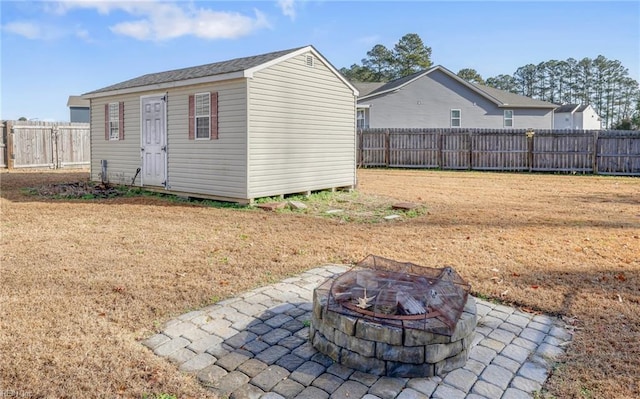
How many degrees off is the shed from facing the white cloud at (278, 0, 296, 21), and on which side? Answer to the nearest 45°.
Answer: approximately 180°

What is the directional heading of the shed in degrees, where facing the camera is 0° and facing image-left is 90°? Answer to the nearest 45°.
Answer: approximately 45°

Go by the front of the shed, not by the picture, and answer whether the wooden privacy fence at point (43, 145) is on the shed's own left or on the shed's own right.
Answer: on the shed's own right

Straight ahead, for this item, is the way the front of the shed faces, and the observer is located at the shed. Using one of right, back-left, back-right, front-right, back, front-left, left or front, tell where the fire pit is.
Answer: front-left

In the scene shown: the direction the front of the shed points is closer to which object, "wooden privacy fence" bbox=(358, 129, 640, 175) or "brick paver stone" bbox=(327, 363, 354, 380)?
the brick paver stone

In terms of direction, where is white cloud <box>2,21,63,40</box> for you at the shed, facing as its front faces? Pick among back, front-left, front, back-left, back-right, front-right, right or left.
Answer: right

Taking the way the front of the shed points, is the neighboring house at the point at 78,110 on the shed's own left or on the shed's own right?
on the shed's own right

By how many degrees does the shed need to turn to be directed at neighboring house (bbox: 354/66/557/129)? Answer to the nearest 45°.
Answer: approximately 180°
